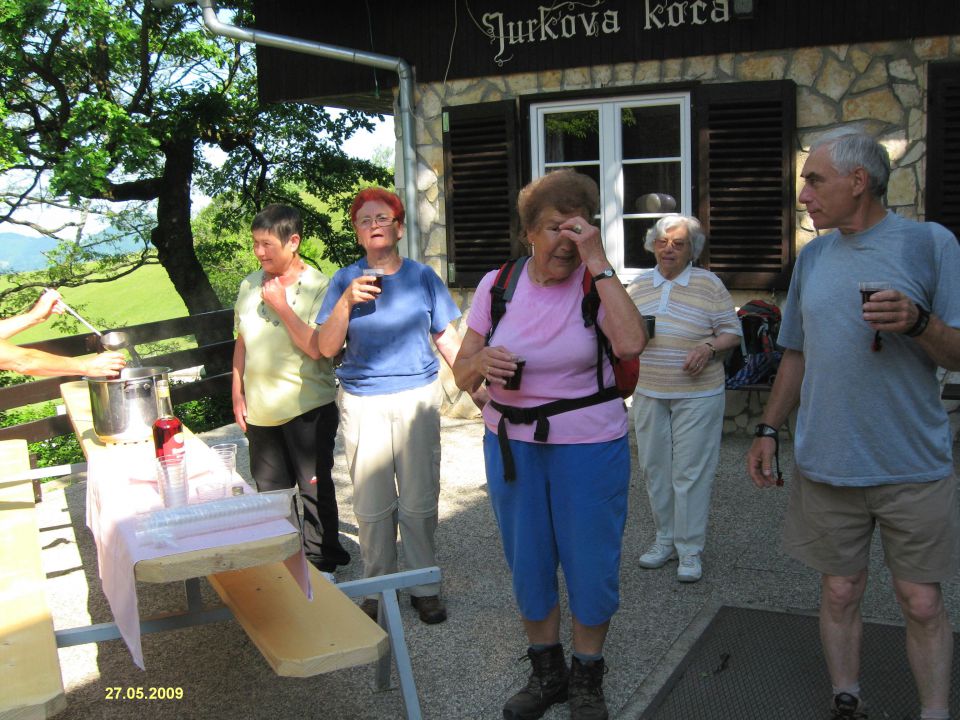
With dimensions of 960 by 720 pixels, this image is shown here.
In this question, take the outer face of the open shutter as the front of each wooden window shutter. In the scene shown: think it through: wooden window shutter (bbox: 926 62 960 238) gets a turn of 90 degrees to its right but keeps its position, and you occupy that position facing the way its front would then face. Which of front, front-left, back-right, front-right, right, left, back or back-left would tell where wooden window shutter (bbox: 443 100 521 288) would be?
front

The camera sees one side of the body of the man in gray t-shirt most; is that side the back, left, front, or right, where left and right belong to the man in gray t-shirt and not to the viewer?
front

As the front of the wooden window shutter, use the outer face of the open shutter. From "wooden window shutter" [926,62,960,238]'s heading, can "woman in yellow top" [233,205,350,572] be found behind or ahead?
ahead

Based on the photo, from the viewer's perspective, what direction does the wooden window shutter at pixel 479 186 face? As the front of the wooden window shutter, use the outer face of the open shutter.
toward the camera

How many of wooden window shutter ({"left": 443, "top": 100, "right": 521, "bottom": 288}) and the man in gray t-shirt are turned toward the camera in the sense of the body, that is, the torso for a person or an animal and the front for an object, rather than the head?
2

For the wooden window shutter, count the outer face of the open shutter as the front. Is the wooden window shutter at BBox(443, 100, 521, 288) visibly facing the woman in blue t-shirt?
yes

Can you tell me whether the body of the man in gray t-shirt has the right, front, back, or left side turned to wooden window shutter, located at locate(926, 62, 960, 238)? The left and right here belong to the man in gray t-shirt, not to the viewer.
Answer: back

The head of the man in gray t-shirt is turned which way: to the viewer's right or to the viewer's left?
to the viewer's left

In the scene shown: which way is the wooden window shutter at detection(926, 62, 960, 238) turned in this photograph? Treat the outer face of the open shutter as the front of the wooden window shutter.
toward the camera

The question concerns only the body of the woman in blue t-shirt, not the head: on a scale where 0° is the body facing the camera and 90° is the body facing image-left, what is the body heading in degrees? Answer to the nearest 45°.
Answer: approximately 0°

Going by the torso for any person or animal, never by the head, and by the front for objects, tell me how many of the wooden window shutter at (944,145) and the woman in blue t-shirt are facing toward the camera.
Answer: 2
